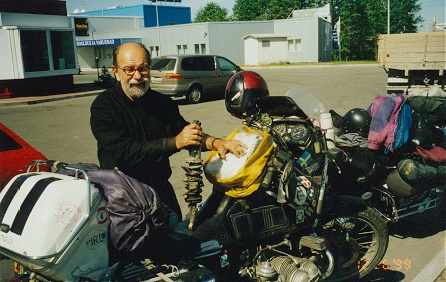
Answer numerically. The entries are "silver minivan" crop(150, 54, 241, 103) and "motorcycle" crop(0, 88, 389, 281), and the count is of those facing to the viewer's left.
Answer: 0

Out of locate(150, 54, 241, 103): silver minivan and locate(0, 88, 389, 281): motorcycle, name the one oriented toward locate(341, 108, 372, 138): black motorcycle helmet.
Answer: the motorcycle

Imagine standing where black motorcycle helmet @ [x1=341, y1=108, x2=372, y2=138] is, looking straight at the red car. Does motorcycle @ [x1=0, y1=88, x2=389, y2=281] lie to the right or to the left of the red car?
left

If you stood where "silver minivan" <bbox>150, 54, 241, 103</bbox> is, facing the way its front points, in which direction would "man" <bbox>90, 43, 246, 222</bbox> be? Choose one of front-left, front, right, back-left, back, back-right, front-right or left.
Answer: back-right

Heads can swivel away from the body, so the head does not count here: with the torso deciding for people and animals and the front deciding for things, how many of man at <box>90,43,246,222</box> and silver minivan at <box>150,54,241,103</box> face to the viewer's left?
0

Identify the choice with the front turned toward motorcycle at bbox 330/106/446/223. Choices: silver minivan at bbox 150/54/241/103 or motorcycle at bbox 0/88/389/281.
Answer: motorcycle at bbox 0/88/389/281

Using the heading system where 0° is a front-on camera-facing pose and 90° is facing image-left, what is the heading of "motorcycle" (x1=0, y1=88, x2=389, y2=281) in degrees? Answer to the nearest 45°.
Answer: approximately 225°

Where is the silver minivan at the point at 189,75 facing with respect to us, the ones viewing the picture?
facing away from the viewer and to the right of the viewer

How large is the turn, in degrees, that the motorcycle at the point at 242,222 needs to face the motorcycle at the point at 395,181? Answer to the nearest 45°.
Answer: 0° — it already faces it

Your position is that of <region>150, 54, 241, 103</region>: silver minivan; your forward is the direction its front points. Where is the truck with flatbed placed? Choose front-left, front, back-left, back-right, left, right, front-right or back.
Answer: front-right

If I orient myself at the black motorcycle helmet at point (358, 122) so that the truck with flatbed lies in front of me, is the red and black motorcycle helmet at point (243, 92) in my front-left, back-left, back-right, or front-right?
back-left

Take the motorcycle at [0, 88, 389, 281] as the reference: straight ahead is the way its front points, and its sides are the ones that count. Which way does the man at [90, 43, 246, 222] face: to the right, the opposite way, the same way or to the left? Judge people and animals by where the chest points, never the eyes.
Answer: to the right

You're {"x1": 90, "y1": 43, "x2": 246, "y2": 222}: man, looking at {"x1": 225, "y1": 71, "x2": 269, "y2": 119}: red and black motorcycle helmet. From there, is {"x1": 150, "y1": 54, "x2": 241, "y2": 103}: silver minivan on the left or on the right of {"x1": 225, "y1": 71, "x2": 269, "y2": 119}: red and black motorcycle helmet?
left

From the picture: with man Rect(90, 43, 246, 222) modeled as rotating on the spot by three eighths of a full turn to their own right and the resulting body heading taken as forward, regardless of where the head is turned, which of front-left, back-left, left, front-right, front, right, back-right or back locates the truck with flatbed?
back-right

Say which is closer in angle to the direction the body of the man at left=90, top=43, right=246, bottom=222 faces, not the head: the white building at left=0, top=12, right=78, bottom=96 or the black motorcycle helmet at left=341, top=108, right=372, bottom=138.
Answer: the black motorcycle helmet

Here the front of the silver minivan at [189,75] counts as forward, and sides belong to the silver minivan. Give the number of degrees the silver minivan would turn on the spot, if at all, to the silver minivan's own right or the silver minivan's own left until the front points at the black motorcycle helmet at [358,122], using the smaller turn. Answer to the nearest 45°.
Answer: approximately 135° to the silver minivan's own right
